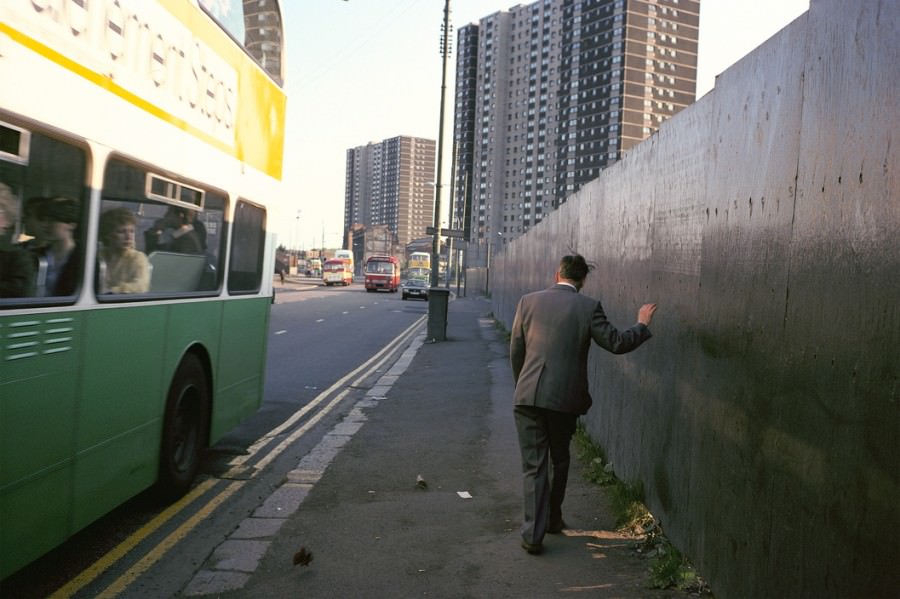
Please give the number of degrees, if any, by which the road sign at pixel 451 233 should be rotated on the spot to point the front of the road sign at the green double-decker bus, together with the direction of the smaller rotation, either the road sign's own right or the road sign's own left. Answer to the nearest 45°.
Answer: approximately 180°

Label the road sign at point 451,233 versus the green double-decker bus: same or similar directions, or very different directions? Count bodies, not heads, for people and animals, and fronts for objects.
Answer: very different directions

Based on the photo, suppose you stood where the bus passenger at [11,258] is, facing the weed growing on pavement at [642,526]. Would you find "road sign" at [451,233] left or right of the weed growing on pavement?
left

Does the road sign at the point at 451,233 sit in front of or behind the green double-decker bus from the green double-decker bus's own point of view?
behind

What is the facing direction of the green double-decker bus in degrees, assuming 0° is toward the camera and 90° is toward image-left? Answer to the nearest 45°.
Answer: approximately 45°

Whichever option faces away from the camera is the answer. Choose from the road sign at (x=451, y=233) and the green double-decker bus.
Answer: the road sign

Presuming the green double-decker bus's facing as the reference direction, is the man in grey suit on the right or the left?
on its left

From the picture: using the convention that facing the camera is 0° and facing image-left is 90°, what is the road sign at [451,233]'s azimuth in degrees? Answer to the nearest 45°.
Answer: approximately 180°

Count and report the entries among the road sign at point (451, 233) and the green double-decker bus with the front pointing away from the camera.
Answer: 1
